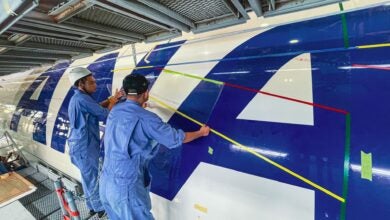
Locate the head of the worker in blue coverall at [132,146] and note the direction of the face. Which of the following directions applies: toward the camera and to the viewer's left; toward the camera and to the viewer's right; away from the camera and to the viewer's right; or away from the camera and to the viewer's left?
away from the camera and to the viewer's right

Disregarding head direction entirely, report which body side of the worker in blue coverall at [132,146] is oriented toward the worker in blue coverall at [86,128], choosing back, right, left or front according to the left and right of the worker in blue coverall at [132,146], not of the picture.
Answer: left

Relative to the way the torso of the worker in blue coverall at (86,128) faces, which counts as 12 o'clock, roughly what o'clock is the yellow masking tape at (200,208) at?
The yellow masking tape is roughly at 2 o'clock from the worker in blue coverall.

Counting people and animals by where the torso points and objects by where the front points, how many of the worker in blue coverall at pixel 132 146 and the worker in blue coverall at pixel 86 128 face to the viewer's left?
0

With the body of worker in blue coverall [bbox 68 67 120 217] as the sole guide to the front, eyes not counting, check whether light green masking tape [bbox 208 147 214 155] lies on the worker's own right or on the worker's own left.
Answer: on the worker's own right

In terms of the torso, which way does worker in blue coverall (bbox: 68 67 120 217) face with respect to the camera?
to the viewer's right

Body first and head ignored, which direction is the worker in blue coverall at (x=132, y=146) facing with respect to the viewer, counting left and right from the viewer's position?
facing away from the viewer and to the right of the viewer
